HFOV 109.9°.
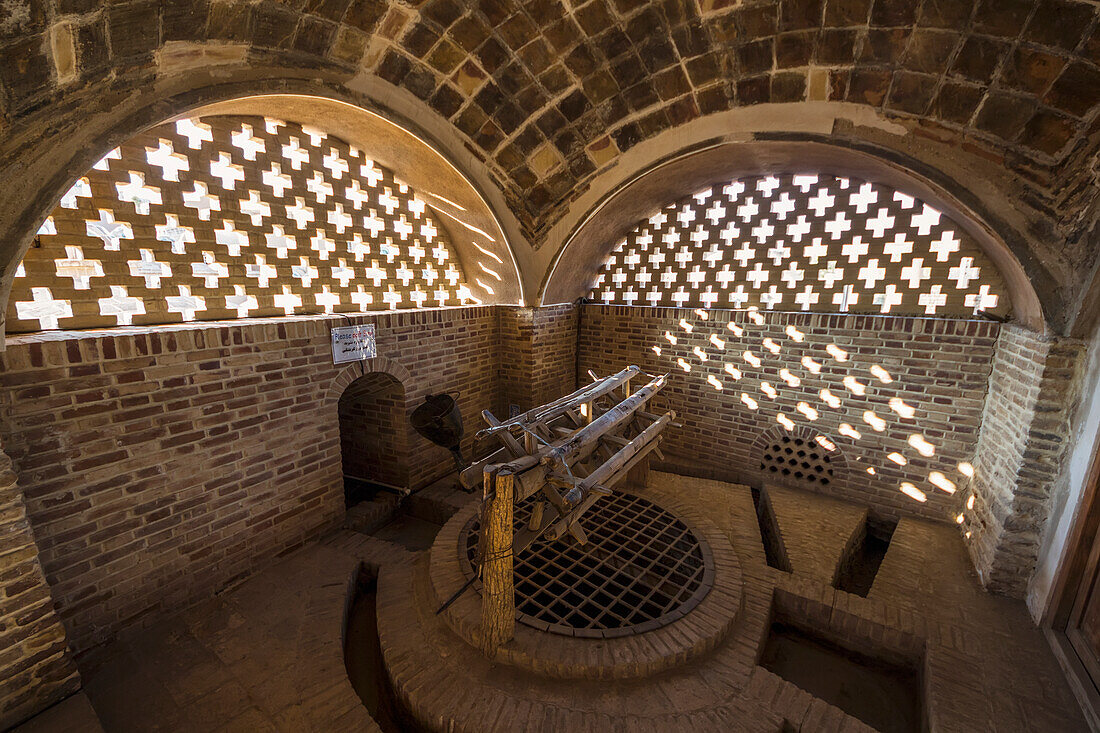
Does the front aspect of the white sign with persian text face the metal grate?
yes

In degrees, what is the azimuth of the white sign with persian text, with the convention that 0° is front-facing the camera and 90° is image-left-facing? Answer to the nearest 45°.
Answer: approximately 315°

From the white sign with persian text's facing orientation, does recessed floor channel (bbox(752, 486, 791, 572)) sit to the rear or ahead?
ahead

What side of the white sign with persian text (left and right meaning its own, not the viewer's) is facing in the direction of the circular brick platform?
front

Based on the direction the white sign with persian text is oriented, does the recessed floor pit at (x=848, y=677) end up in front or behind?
in front
